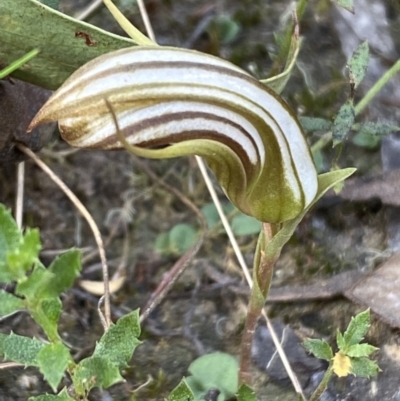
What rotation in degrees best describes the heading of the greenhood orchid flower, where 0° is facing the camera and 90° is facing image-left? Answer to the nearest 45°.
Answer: approximately 90°
